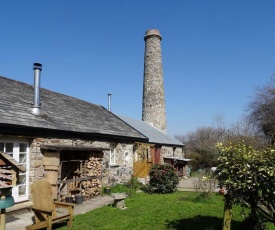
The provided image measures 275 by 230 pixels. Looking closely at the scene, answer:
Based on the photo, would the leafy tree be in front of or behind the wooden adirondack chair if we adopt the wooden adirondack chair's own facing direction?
in front

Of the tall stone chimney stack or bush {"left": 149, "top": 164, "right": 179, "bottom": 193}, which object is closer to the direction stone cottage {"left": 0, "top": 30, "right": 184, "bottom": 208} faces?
the bush

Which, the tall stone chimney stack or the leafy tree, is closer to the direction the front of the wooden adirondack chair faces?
the leafy tree

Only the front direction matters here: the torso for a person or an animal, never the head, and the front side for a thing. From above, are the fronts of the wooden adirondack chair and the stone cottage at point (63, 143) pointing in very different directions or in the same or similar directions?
same or similar directions

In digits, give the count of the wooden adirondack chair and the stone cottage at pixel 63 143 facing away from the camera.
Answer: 0

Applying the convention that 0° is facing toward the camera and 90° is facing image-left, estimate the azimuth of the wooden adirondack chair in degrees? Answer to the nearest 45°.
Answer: approximately 315°

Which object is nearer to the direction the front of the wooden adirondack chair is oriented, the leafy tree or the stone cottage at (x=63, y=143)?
the leafy tree

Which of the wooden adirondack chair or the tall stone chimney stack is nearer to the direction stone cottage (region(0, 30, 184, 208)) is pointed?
the wooden adirondack chair

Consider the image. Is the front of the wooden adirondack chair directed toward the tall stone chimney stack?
no

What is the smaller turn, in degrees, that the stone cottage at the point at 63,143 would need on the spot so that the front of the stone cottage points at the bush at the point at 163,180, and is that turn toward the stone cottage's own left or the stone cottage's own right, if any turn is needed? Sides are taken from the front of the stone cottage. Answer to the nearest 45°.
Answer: approximately 90° to the stone cottage's own left

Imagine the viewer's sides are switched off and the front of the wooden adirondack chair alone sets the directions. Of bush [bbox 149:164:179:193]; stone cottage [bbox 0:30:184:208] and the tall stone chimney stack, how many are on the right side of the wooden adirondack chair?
0

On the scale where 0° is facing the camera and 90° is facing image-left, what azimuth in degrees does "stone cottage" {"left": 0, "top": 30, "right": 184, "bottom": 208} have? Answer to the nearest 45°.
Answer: approximately 315°

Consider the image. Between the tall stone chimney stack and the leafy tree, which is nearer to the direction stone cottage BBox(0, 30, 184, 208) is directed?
the leafy tree

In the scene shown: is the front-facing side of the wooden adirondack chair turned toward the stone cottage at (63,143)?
no

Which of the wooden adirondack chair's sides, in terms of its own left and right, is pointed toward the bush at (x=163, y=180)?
left
